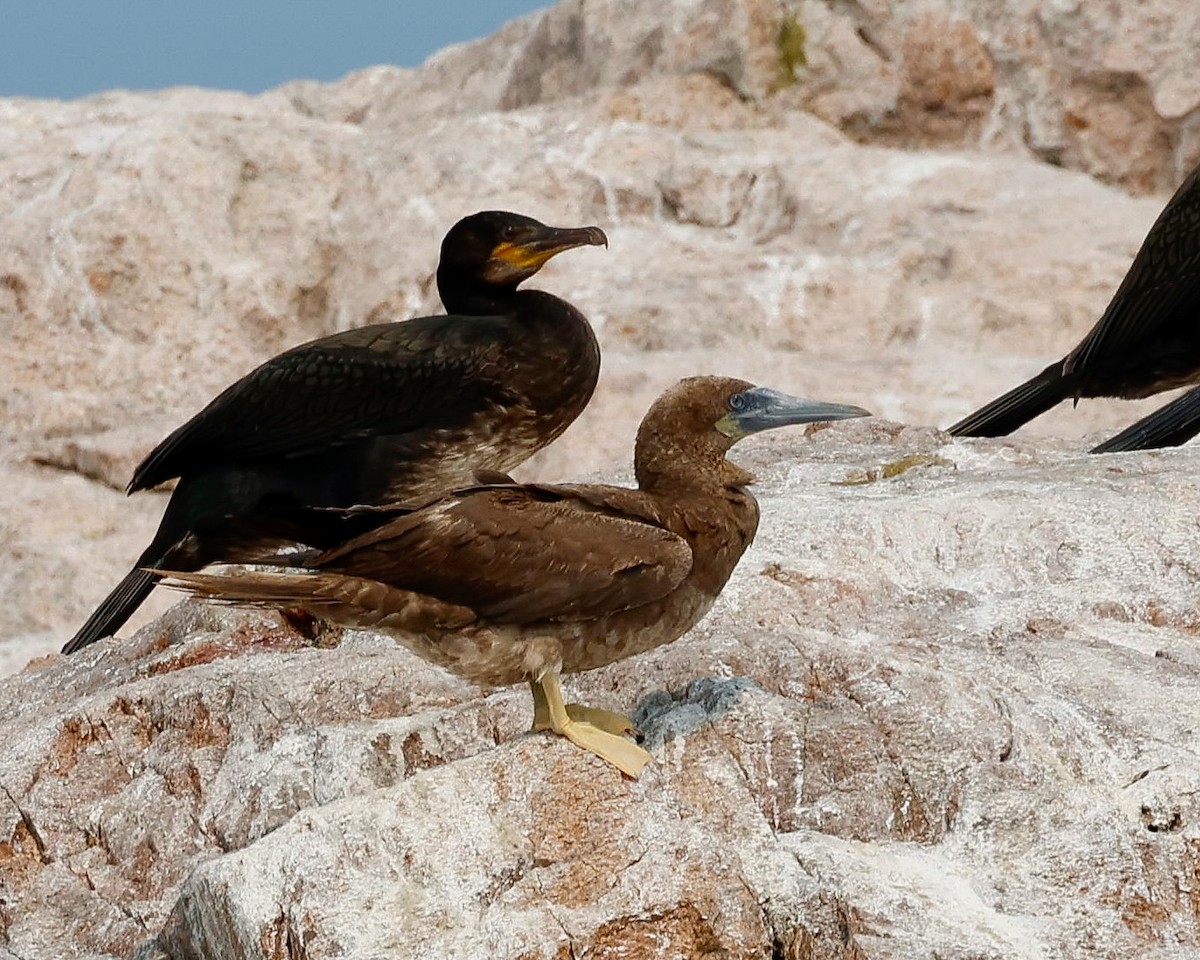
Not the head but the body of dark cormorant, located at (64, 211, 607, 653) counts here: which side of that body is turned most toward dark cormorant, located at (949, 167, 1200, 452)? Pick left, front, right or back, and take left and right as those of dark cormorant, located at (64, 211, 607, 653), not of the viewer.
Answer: front

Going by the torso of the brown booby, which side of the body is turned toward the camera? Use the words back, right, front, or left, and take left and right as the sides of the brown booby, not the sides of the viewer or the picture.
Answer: right

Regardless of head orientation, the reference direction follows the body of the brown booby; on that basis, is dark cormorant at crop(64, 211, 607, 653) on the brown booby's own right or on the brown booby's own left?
on the brown booby's own left

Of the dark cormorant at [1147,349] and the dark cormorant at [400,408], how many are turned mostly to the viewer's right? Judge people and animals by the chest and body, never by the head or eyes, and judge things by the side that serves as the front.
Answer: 2

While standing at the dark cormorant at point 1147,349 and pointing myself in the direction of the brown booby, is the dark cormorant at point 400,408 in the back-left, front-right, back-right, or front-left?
front-right

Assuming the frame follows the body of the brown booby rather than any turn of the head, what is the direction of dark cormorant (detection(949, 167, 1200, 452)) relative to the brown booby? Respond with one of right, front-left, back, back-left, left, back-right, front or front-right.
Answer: front-left

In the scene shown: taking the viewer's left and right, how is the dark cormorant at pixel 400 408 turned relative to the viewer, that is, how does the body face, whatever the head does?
facing to the right of the viewer

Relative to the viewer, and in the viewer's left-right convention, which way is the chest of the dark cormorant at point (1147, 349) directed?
facing to the right of the viewer

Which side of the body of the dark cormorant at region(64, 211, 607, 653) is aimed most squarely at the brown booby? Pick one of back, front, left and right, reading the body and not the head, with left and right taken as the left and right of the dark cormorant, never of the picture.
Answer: right

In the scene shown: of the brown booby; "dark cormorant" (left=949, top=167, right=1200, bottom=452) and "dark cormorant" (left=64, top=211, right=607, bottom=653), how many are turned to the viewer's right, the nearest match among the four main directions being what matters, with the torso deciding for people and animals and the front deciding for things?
3
